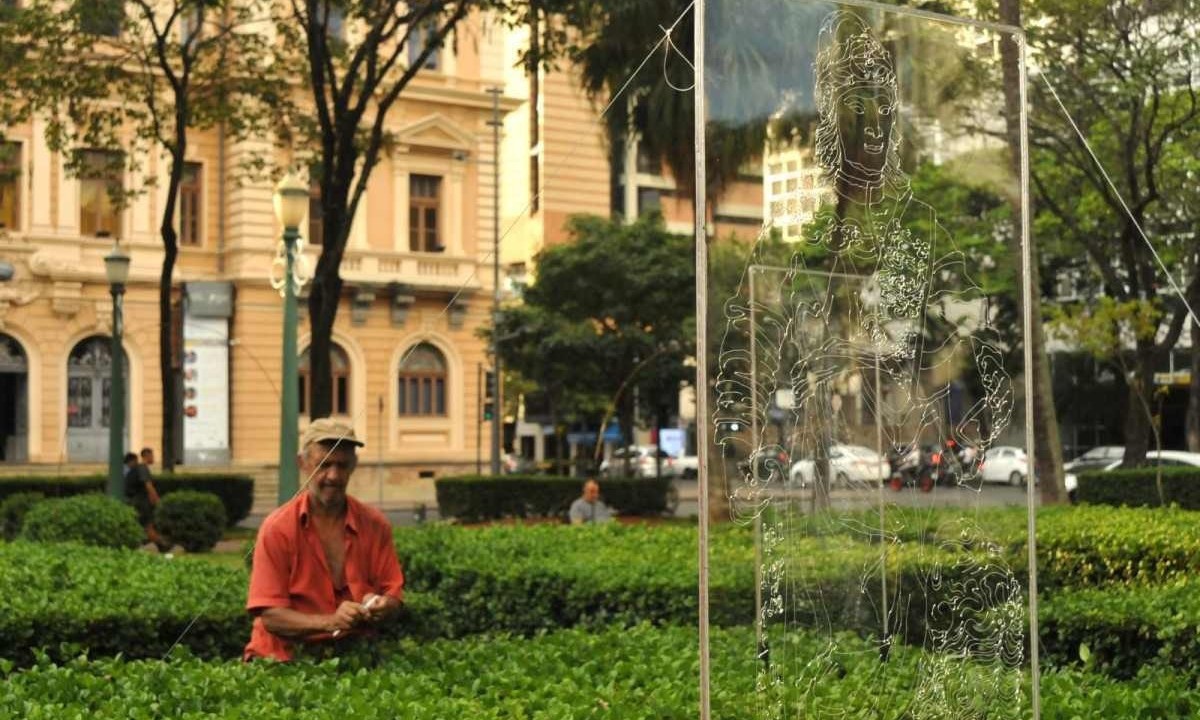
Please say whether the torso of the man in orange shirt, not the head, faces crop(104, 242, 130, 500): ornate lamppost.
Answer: no

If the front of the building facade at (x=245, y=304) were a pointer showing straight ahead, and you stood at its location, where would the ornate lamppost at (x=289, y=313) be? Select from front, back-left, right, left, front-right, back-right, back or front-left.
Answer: front

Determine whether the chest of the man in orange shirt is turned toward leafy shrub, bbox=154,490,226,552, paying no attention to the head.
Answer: no

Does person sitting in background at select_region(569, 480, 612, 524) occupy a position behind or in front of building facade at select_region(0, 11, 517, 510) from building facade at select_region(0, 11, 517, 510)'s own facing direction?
in front

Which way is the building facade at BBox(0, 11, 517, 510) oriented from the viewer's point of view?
toward the camera

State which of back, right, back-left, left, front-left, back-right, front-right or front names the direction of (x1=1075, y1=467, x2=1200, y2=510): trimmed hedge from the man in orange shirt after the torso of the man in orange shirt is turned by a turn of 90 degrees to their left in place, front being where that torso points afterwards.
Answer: front

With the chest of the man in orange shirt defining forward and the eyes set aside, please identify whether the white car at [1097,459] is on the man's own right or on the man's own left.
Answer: on the man's own left

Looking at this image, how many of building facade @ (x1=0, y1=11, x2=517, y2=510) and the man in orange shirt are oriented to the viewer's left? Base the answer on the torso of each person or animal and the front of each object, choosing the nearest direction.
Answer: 0

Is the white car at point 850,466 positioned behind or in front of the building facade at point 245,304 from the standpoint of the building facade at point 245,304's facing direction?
in front

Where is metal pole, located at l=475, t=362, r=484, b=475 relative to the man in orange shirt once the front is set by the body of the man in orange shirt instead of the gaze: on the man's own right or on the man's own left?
on the man's own left

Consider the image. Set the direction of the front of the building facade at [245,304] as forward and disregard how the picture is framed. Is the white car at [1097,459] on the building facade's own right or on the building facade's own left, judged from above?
on the building facade's own left

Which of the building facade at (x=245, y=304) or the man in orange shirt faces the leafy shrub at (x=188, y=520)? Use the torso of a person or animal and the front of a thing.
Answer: the building facade

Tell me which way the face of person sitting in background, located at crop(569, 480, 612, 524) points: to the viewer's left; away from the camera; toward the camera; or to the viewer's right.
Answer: toward the camera

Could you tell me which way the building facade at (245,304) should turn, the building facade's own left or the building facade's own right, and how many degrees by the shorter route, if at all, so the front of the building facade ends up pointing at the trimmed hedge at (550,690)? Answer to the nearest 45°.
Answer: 0° — it already faces it

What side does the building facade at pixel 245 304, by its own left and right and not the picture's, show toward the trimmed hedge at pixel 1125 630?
front

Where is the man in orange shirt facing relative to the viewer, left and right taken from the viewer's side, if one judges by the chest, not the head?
facing the viewer and to the right of the viewer

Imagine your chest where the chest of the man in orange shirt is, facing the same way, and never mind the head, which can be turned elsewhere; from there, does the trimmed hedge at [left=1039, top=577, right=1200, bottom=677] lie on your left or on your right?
on your left

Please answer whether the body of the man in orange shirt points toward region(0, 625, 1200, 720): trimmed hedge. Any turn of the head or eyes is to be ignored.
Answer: yes
